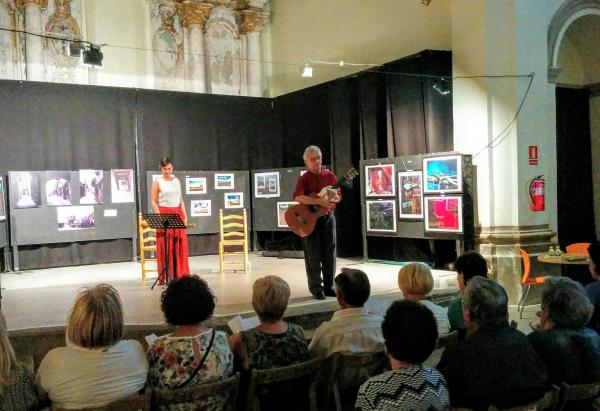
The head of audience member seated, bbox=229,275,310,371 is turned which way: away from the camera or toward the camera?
away from the camera

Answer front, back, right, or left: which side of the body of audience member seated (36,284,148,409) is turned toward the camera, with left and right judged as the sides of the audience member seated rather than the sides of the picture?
back

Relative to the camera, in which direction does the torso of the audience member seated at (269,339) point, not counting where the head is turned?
away from the camera

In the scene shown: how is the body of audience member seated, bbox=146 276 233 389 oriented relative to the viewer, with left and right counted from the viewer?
facing away from the viewer

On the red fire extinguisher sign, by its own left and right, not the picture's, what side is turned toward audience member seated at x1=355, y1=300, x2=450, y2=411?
front

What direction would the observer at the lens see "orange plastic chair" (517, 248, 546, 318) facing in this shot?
facing to the right of the viewer

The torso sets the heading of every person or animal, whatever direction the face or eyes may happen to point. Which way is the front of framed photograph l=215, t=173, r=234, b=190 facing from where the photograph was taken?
facing the viewer

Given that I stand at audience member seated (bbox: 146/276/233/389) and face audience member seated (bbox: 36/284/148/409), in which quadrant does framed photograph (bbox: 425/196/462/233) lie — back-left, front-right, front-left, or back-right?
back-right

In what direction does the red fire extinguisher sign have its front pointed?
toward the camera

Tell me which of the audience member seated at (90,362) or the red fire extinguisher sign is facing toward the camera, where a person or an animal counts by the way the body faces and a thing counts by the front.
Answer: the red fire extinguisher sign

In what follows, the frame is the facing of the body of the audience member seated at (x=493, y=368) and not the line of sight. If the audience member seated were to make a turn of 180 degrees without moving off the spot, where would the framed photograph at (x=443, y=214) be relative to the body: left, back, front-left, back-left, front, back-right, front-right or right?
back-left

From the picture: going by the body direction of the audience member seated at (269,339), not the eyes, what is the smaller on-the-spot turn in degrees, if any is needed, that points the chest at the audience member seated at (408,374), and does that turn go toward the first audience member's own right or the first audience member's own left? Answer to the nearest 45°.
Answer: approximately 135° to the first audience member's own right

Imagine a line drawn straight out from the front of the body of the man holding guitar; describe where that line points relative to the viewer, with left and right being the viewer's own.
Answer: facing the viewer and to the right of the viewer

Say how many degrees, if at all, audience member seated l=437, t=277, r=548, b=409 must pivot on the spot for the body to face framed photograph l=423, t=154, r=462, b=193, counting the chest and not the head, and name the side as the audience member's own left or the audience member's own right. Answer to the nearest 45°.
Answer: approximately 45° to the audience member's own right

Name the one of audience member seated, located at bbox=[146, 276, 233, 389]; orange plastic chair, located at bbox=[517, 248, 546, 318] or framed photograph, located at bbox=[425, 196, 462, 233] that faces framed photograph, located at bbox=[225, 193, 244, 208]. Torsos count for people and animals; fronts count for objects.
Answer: the audience member seated

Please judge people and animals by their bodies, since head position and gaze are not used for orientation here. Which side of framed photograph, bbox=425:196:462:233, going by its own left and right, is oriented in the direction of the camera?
front
